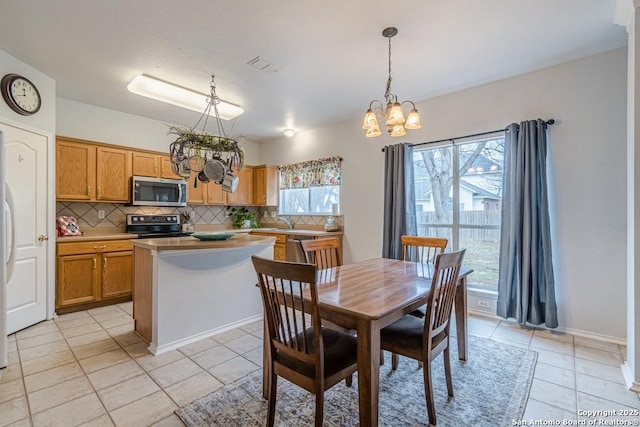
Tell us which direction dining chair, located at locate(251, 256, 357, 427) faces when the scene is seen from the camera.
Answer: facing away from the viewer and to the right of the viewer

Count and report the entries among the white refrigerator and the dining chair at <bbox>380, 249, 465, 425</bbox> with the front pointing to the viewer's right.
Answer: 1

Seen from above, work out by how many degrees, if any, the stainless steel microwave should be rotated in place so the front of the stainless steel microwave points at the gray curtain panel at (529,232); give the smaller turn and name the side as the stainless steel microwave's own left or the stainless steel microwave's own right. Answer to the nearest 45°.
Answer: approximately 45° to the stainless steel microwave's own left

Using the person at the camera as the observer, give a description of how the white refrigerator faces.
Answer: facing to the right of the viewer

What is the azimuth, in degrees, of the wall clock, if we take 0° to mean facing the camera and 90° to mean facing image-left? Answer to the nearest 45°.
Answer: approximately 315°

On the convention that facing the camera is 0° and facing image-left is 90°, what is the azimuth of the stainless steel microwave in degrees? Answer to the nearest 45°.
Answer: approximately 0°

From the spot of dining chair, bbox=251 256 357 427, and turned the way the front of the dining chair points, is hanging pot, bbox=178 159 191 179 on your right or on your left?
on your left
